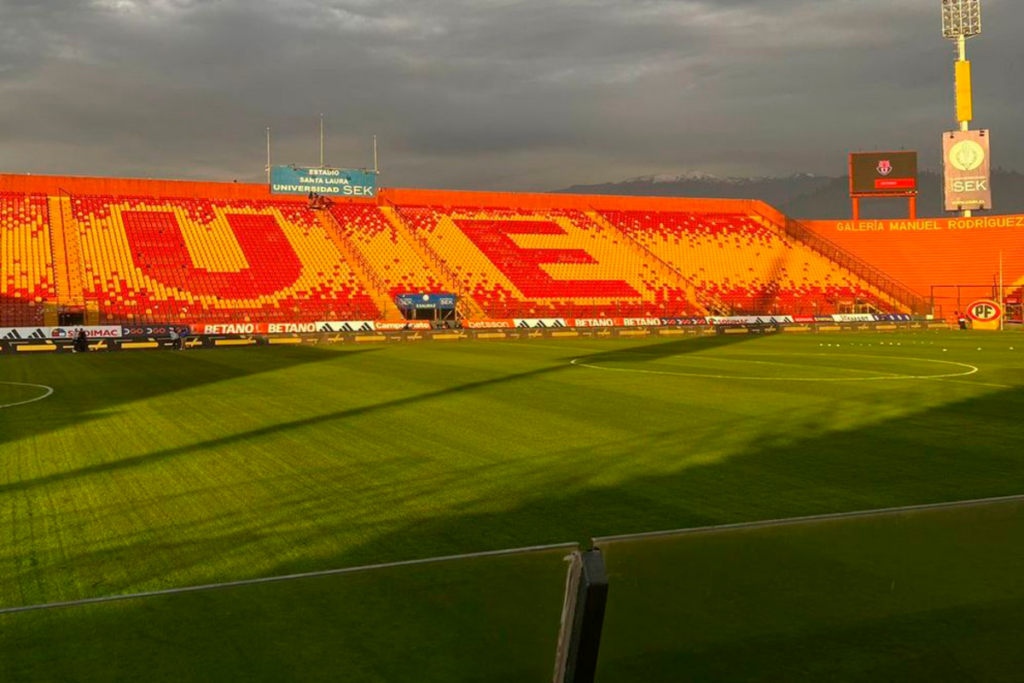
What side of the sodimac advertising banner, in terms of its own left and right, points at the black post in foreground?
front

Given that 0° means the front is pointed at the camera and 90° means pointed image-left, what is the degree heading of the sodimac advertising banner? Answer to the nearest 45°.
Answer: approximately 0°
